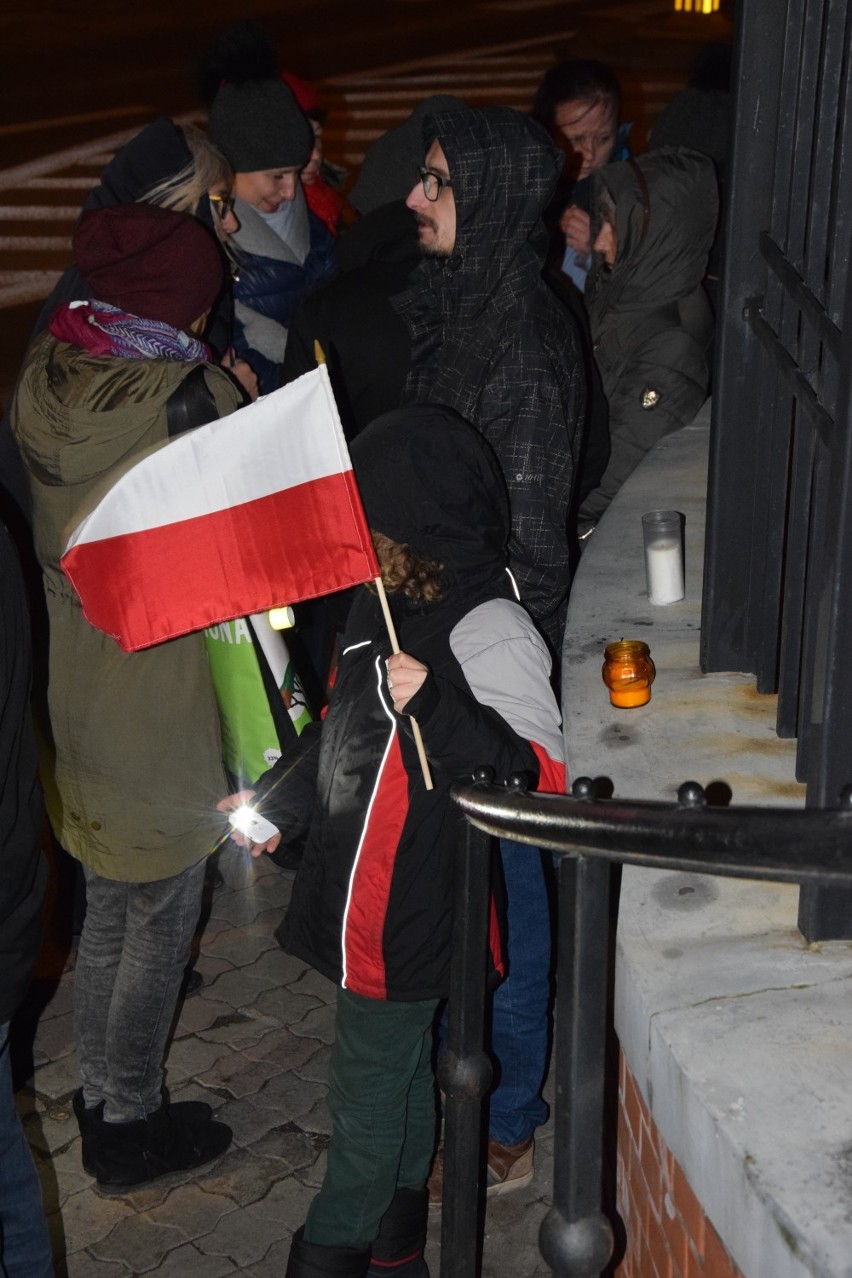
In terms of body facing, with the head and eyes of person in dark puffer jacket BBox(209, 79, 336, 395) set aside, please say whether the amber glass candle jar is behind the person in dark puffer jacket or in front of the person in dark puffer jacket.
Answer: in front

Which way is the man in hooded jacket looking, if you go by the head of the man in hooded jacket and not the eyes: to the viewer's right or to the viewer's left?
to the viewer's left

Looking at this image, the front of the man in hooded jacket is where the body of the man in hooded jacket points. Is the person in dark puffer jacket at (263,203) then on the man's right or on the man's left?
on the man's right

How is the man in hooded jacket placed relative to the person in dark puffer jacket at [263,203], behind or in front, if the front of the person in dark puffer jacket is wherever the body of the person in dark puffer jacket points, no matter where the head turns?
in front

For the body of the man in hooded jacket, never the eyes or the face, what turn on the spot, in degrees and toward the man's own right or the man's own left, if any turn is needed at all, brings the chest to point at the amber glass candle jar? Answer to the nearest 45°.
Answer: approximately 90° to the man's own left

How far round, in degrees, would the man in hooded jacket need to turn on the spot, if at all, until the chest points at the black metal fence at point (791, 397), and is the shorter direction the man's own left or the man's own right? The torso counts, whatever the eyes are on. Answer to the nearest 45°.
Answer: approximately 135° to the man's own left

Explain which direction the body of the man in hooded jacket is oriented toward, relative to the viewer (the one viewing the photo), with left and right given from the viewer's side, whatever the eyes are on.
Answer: facing to the left of the viewer

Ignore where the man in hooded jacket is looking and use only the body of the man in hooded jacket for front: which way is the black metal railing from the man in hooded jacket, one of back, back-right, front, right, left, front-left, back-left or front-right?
left

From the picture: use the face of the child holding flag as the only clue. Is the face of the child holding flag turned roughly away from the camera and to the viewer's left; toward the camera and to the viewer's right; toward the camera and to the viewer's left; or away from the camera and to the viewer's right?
away from the camera and to the viewer's left

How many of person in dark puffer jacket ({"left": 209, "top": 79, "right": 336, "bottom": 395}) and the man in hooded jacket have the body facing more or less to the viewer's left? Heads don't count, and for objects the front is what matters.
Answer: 1
